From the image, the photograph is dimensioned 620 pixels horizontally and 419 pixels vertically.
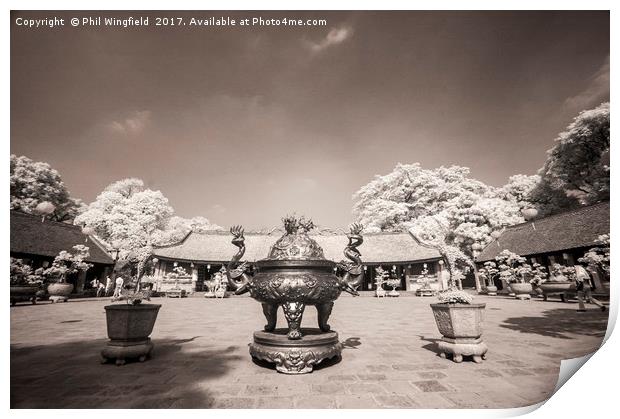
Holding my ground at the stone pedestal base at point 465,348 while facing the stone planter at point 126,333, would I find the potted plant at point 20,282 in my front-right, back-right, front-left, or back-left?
front-right

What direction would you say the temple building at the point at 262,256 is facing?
toward the camera

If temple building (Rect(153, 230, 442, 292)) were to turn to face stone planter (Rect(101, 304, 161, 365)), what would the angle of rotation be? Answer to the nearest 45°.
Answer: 0° — it already faces it

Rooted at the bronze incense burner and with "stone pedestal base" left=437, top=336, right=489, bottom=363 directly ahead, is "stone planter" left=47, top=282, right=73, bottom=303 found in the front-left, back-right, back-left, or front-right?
back-left

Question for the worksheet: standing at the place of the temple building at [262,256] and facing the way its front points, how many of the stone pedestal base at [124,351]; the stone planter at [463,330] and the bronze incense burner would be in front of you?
3

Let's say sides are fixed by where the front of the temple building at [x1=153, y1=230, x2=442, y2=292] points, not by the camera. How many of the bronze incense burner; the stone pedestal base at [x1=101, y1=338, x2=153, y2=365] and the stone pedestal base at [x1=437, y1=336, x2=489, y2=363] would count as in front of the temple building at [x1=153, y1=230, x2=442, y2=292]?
3

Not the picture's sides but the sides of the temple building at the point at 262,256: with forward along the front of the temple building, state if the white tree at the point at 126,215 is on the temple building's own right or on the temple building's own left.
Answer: on the temple building's own right

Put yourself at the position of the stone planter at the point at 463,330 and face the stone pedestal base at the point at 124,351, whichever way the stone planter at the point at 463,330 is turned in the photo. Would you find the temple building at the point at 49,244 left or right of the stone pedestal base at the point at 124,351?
right

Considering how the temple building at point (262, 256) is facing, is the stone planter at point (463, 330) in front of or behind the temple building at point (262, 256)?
in front

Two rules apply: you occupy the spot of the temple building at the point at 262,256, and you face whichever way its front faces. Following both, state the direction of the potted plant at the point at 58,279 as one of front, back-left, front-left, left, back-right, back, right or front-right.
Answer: front-right

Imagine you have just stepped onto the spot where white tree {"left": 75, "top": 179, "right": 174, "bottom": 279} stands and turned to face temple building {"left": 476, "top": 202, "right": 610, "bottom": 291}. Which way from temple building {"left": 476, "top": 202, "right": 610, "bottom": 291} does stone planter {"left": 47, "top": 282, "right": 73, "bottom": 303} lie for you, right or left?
right

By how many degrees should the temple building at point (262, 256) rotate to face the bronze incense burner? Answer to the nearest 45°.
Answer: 0° — it already faces it
